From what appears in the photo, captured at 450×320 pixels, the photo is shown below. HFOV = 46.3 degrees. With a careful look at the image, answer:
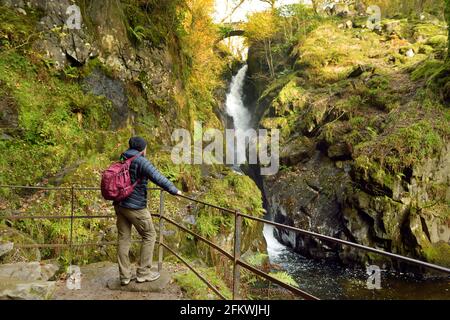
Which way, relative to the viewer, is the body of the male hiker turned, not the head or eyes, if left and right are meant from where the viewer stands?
facing away from the viewer and to the right of the viewer

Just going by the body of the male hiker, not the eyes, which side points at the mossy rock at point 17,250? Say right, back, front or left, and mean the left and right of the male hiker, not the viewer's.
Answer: left

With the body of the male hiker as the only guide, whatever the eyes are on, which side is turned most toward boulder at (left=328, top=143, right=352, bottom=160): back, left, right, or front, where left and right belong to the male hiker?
front

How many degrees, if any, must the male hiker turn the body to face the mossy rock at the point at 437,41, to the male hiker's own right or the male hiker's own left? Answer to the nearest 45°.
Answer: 0° — they already face it

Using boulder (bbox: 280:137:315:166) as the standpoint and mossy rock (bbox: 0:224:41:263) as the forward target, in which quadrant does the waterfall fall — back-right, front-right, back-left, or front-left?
back-right

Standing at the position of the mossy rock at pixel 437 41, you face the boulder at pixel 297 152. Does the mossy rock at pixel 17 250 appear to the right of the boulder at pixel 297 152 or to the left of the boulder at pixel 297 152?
left

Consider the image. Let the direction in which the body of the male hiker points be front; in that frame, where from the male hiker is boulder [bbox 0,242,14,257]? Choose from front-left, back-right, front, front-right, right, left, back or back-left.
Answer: left

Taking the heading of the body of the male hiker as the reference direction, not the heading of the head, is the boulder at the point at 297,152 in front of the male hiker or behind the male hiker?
in front

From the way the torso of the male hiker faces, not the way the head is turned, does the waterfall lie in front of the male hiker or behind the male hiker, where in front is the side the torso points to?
in front
